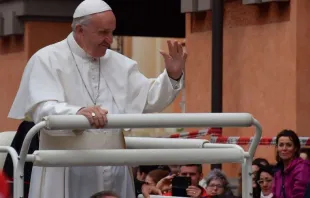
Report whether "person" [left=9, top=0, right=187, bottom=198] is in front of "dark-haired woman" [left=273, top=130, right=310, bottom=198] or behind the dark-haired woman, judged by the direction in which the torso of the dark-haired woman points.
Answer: in front

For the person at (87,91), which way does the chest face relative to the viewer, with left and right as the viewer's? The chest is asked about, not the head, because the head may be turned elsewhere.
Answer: facing the viewer and to the right of the viewer

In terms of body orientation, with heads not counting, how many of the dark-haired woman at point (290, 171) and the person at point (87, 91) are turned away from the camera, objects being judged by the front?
0

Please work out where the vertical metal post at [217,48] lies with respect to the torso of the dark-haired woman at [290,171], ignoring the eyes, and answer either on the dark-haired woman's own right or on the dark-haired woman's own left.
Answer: on the dark-haired woman's own right

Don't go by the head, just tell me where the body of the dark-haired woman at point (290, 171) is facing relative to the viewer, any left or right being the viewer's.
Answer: facing the viewer and to the left of the viewer

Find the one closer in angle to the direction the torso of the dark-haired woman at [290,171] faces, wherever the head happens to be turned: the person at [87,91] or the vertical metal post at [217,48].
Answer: the person

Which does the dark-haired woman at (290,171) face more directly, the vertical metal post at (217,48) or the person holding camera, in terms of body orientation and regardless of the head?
the person holding camera

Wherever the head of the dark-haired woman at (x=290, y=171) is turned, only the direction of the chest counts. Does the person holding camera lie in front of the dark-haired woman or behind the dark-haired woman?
in front

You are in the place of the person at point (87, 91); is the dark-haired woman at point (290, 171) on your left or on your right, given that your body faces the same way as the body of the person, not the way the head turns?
on your left
